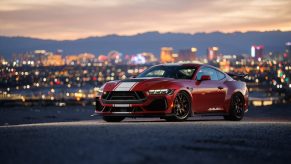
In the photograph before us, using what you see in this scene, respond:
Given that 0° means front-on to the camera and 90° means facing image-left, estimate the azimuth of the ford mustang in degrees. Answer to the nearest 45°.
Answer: approximately 45°
